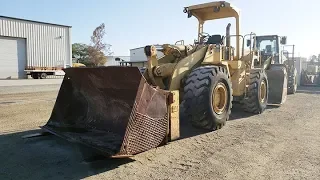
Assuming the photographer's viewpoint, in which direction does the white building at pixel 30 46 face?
facing the viewer and to the right of the viewer

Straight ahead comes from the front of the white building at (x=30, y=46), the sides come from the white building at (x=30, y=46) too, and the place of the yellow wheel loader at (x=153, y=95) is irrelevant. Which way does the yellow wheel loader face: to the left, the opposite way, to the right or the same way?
to the right

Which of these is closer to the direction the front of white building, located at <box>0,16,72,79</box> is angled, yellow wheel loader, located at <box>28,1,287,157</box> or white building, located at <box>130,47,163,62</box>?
the yellow wheel loader

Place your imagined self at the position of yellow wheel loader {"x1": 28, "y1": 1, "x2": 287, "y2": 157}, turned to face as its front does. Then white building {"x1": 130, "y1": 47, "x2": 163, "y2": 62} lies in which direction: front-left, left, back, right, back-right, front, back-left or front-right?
back-right

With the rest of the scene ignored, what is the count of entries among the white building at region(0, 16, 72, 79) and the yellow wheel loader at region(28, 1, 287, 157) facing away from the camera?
0

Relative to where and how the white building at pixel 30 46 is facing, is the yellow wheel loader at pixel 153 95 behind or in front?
in front

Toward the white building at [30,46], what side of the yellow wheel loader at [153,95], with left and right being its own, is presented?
right

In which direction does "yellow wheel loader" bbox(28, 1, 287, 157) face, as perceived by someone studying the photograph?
facing the viewer and to the left of the viewer
